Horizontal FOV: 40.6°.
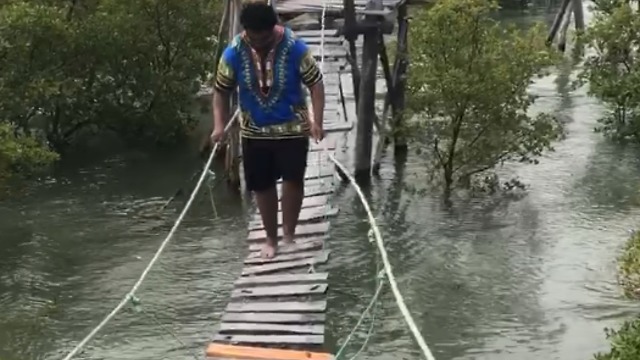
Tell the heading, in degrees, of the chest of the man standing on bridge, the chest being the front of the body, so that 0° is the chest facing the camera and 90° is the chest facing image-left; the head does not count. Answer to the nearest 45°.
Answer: approximately 0°

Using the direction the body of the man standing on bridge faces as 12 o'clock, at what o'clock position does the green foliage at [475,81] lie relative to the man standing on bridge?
The green foliage is roughly at 7 o'clock from the man standing on bridge.

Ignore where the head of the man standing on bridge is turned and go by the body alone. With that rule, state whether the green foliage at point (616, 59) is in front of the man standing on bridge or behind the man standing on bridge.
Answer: behind

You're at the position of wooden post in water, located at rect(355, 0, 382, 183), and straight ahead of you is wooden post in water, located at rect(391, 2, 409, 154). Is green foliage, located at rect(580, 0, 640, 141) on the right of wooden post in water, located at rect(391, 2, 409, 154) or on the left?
right

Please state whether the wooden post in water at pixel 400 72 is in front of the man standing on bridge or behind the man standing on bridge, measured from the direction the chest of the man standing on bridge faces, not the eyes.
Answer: behind

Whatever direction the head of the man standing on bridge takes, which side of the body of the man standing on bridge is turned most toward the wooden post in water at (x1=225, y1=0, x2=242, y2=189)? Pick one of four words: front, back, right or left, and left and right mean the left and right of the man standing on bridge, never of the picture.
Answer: back

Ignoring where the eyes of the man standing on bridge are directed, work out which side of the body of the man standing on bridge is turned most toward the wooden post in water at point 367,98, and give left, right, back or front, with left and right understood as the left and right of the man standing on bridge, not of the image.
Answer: back
